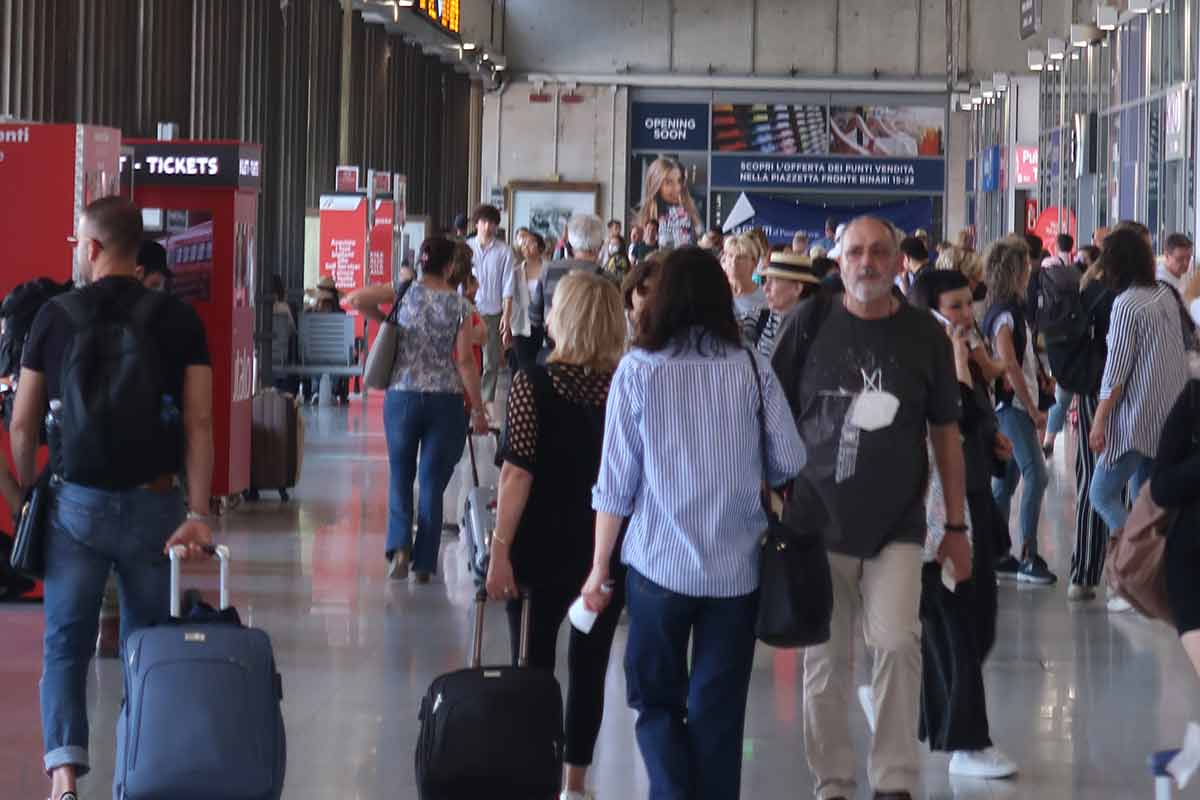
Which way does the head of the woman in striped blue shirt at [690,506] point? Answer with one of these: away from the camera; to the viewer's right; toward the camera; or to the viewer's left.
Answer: away from the camera

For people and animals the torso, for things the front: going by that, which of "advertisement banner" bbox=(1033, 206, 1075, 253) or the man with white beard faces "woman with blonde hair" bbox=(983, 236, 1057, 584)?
the advertisement banner

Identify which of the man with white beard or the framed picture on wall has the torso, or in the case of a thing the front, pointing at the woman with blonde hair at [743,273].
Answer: the framed picture on wall

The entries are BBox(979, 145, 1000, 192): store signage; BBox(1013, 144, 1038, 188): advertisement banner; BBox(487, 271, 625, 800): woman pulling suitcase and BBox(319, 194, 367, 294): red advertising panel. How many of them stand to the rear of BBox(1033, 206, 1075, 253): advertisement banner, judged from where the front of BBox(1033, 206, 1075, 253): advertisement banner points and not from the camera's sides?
2

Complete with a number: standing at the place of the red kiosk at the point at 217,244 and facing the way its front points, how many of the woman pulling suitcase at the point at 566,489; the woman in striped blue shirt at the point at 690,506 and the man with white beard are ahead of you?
3

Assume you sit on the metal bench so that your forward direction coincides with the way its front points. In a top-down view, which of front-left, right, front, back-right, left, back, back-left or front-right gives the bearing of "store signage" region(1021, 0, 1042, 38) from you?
back-left

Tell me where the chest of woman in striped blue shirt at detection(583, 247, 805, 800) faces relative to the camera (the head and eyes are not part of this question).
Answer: away from the camera
